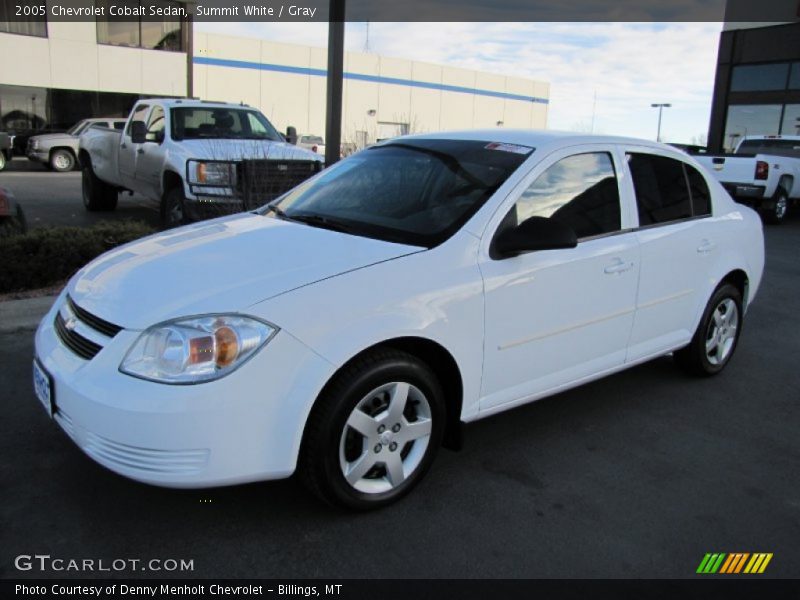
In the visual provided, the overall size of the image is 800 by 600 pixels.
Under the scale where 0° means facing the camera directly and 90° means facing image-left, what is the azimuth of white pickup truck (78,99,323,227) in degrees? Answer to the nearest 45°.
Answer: approximately 315°

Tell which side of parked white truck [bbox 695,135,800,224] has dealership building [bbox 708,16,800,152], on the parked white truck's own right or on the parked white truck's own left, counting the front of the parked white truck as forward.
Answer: on the parked white truck's own left

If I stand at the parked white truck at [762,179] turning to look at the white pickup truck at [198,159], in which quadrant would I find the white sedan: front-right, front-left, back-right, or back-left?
front-left

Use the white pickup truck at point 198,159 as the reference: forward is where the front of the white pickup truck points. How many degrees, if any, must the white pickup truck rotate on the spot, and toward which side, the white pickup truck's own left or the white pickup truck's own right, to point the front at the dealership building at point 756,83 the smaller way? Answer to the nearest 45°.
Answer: approximately 90° to the white pickup truck's own left

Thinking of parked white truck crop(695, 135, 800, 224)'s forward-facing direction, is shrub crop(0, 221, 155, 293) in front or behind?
behind

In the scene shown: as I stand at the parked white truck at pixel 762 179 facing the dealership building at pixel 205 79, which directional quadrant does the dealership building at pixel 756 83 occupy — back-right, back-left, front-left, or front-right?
front-right

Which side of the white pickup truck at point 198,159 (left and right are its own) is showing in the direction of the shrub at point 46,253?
right

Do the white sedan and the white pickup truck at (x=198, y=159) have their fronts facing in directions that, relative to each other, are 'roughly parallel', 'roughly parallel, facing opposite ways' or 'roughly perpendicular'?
roughly perpendicular

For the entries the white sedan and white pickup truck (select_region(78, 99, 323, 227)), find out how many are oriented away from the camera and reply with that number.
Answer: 0

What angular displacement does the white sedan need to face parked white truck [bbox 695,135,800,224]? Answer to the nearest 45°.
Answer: approximately 180°

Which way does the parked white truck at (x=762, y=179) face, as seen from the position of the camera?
facing away from the viewer and to the right of the viewer

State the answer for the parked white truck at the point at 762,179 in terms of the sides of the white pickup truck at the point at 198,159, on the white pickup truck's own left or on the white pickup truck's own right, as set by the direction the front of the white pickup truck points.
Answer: on the white pickup truck's own left
